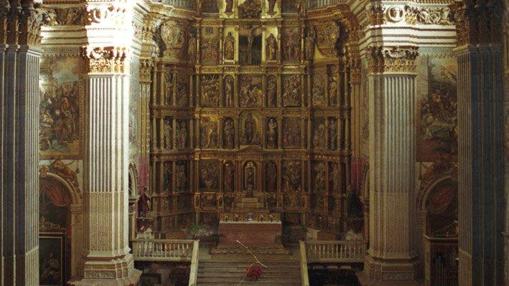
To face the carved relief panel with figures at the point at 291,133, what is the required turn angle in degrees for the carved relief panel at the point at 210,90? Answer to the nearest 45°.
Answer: approximately 90° to its left

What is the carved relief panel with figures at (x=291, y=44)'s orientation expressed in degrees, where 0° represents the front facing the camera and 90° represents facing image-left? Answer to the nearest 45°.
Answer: approximately 0°

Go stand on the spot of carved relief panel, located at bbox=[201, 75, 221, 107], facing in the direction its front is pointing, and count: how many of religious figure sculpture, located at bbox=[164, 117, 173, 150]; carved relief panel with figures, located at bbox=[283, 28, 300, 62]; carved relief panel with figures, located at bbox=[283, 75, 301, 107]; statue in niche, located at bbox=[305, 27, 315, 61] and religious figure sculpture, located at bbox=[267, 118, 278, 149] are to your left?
4

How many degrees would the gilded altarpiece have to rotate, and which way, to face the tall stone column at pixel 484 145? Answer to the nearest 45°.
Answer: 0° — it already faces it
